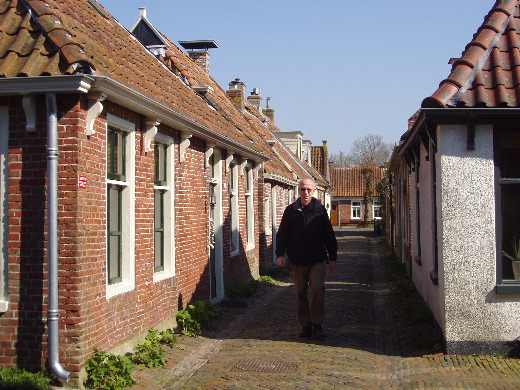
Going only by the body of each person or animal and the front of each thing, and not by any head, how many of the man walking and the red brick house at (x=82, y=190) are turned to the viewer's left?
0

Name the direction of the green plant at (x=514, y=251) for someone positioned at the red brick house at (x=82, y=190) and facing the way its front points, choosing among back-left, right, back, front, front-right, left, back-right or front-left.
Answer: front-left

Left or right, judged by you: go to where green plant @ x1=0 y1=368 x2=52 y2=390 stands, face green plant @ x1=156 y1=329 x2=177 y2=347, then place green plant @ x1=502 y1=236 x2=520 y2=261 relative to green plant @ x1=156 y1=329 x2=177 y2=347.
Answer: right

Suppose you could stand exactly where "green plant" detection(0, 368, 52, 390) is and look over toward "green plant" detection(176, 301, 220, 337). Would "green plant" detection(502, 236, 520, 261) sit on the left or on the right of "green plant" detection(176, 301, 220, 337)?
right

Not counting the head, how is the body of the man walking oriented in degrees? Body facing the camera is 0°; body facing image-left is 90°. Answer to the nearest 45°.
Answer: approximately 0°

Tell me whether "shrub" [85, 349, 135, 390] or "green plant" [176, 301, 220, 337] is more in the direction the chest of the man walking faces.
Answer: the shrub
